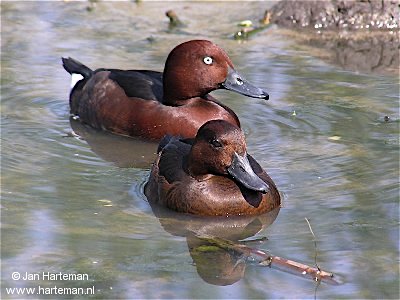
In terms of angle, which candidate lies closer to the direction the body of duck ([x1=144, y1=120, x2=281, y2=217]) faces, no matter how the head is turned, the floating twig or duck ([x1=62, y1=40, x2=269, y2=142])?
the floating twig

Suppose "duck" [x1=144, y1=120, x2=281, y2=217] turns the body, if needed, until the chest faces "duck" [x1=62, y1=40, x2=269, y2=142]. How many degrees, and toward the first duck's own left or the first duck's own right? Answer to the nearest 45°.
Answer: approximately 135° to the first duck's own left

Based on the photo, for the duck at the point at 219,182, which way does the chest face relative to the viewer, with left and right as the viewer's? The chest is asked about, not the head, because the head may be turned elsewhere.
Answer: facing the viewer and to the right of the viewer
